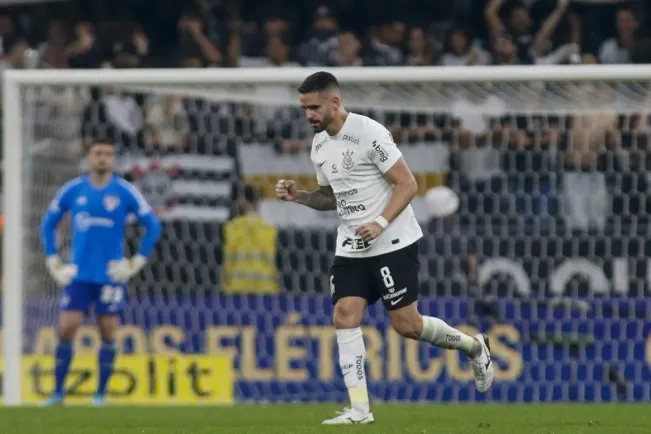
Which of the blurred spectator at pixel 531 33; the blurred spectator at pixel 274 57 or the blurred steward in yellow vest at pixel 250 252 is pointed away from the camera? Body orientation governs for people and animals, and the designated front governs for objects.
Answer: the blurred steward in yellow vest at pixel 250 252

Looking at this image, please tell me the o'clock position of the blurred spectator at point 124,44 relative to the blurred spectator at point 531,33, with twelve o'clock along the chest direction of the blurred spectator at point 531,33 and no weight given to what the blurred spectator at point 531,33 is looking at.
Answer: the blurred spectator at point 124,44 is roughly at 3 o'clock from the blurred spectator at point 531,33.

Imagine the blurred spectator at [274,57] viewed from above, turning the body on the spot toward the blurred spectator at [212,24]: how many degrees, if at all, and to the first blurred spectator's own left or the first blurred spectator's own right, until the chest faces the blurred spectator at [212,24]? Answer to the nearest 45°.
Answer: approximately 135° to the first blurred spectator's own right

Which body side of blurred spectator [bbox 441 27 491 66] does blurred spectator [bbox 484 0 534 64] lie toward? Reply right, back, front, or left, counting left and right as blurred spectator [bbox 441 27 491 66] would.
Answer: left

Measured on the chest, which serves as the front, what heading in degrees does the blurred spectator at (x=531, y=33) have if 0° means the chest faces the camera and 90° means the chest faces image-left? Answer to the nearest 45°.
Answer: approximately 0°

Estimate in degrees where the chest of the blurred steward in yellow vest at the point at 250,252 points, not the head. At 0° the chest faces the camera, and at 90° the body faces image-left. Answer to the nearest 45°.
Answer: approximately 180°

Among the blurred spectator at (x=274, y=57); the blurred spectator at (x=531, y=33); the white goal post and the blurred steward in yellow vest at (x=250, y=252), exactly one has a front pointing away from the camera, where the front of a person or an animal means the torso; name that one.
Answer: the blurred steward in yellow vest at (x=250, y=252)
